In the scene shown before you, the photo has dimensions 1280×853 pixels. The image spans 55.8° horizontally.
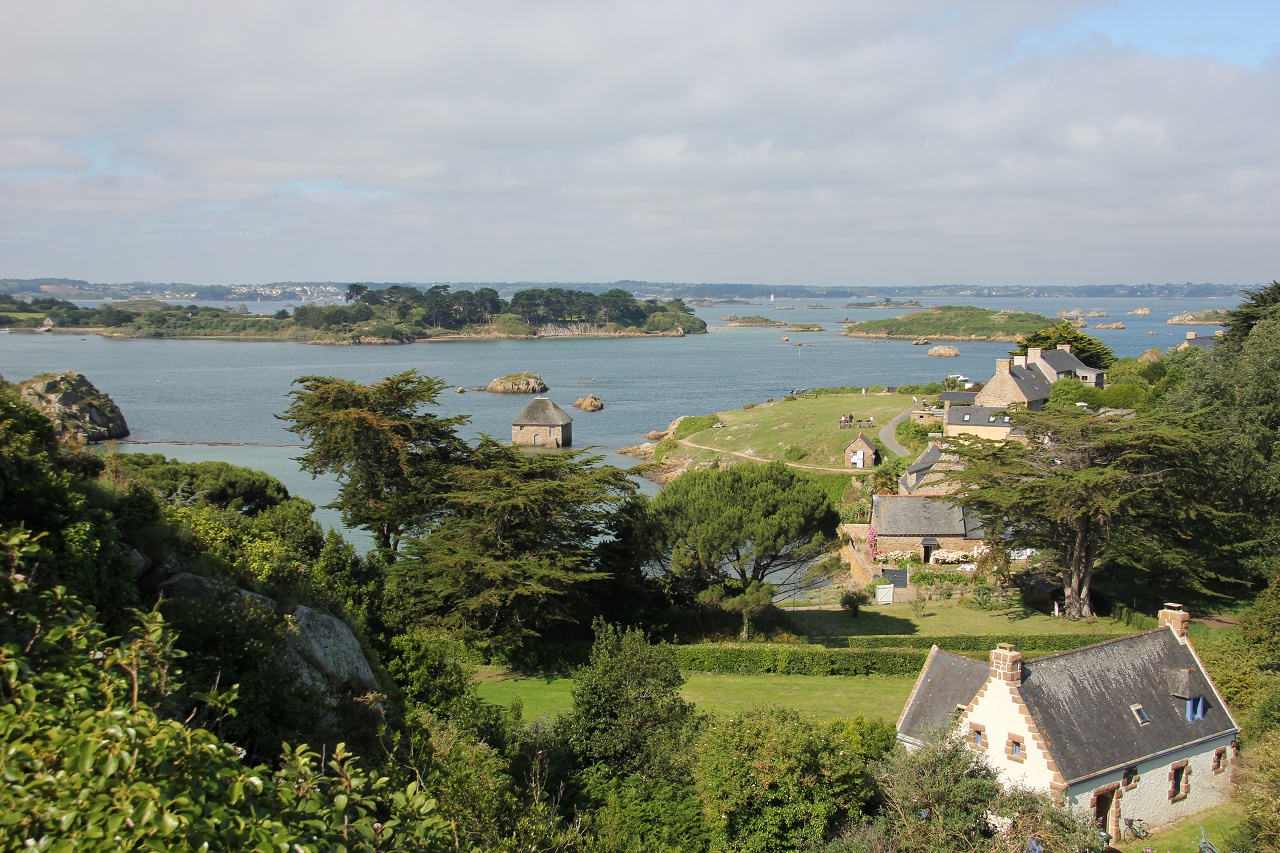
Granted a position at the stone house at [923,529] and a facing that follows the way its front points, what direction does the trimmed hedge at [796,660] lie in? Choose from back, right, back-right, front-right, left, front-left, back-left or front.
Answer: front

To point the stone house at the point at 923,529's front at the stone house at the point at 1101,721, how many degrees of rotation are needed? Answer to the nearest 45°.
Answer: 0° — it already faces it

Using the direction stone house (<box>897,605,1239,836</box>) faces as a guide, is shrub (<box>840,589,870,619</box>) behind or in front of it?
behind

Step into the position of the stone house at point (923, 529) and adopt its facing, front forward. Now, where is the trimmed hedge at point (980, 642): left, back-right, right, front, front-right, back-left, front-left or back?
front

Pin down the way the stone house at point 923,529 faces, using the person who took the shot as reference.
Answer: facing the viewer

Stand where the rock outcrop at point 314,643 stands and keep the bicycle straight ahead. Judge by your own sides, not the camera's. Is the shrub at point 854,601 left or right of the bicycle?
left

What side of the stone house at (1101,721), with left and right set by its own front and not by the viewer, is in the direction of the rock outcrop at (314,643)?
right

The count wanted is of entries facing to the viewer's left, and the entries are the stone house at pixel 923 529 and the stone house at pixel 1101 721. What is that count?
0

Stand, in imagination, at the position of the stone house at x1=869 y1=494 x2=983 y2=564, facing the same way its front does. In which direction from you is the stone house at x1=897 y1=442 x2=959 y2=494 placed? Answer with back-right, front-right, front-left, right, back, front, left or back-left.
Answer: back

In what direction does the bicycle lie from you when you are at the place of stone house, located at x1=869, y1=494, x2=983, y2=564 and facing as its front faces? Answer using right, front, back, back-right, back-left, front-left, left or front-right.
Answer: front

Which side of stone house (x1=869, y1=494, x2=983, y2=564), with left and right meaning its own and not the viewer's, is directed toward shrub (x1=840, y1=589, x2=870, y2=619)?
front

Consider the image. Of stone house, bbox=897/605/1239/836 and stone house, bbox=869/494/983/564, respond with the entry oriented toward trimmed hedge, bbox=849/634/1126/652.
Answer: stone house, bbox=869/494/983/564

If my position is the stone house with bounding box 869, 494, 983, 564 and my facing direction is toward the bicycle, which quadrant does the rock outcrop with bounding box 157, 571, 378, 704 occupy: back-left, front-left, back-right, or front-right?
front-right
